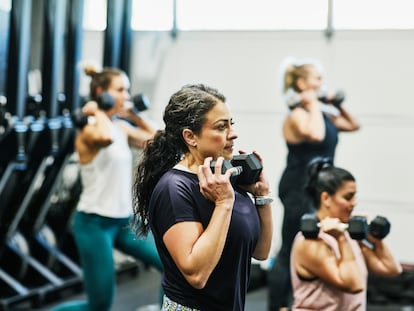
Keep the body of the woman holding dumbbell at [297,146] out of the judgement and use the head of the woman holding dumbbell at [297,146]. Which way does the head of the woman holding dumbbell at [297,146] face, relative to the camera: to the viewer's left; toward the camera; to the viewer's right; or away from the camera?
to the viewer's right

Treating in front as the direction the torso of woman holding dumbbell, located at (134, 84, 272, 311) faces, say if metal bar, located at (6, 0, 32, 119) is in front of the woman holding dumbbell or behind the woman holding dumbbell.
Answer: behind

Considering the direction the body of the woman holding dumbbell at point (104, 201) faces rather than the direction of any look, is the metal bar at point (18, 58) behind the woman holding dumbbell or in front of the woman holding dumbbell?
behind

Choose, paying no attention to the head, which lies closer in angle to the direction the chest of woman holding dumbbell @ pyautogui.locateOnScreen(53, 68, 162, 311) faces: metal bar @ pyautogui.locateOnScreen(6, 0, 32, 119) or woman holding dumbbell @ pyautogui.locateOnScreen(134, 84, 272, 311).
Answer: the woman holding dumbbell

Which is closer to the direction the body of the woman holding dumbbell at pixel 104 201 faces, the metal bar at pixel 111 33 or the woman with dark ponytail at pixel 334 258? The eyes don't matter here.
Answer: the woman with dark ponytail

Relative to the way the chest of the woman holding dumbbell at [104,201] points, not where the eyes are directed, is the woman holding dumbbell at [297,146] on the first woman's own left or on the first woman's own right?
on the first woman's own left

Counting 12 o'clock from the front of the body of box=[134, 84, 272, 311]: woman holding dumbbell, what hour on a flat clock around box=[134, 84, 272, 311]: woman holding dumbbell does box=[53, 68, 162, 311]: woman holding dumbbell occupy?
box=[53, 68, 162, 311]: woman holding dumbbell is roughly at 7 o'clock from box=[134, 84, 272, 311]: woman holding dumbbell.

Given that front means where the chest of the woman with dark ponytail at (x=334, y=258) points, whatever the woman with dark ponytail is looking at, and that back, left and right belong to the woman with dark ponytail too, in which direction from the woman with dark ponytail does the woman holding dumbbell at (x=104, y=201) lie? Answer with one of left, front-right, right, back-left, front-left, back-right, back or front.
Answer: back

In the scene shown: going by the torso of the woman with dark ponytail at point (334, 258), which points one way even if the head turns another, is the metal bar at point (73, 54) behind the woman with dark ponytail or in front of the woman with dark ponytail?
behind

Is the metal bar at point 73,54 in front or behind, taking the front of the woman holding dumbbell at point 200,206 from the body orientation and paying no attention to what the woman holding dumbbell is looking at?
behind
